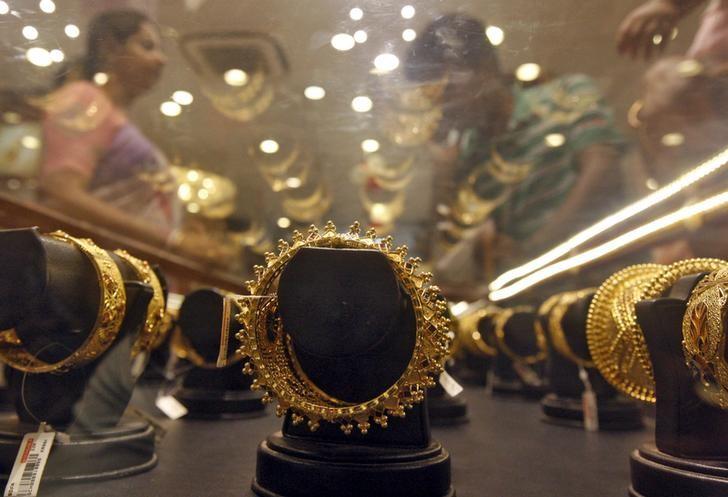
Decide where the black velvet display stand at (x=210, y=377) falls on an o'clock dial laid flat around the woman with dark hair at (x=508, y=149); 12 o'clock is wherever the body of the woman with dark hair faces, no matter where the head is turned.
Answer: The black velvet display stand is roughly at 12 o'clock from the woman with dark hair.

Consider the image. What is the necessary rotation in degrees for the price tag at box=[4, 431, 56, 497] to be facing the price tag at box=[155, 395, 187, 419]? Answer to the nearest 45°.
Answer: approximately 135° to its left

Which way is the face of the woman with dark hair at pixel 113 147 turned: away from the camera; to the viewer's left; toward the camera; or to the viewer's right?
to the viewer's right

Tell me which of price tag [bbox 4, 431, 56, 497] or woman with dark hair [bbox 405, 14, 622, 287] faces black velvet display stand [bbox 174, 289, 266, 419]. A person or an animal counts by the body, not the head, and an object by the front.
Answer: the woman with dark hair

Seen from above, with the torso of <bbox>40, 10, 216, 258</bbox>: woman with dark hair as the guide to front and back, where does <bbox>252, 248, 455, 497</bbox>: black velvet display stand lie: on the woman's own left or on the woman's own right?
on the woman's own right

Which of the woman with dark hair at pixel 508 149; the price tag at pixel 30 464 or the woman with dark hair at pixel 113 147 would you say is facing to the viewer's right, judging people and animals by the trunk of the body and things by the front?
the woman with dark hair at pixel 113 147

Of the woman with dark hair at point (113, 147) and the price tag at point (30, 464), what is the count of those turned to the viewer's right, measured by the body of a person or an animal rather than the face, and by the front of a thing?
1

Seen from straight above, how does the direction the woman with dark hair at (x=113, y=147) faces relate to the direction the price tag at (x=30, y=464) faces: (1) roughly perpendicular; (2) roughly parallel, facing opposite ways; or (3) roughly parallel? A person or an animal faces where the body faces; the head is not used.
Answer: roughly perpendicular

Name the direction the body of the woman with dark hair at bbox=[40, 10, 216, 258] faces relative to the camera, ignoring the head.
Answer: to the viewer's right

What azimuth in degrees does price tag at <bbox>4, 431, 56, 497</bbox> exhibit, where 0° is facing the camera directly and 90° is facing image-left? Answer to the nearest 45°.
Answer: approximately 0°

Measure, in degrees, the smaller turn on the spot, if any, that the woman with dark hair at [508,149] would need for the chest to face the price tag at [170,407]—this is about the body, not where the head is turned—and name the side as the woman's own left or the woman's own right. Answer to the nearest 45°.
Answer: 0° — they already face it
